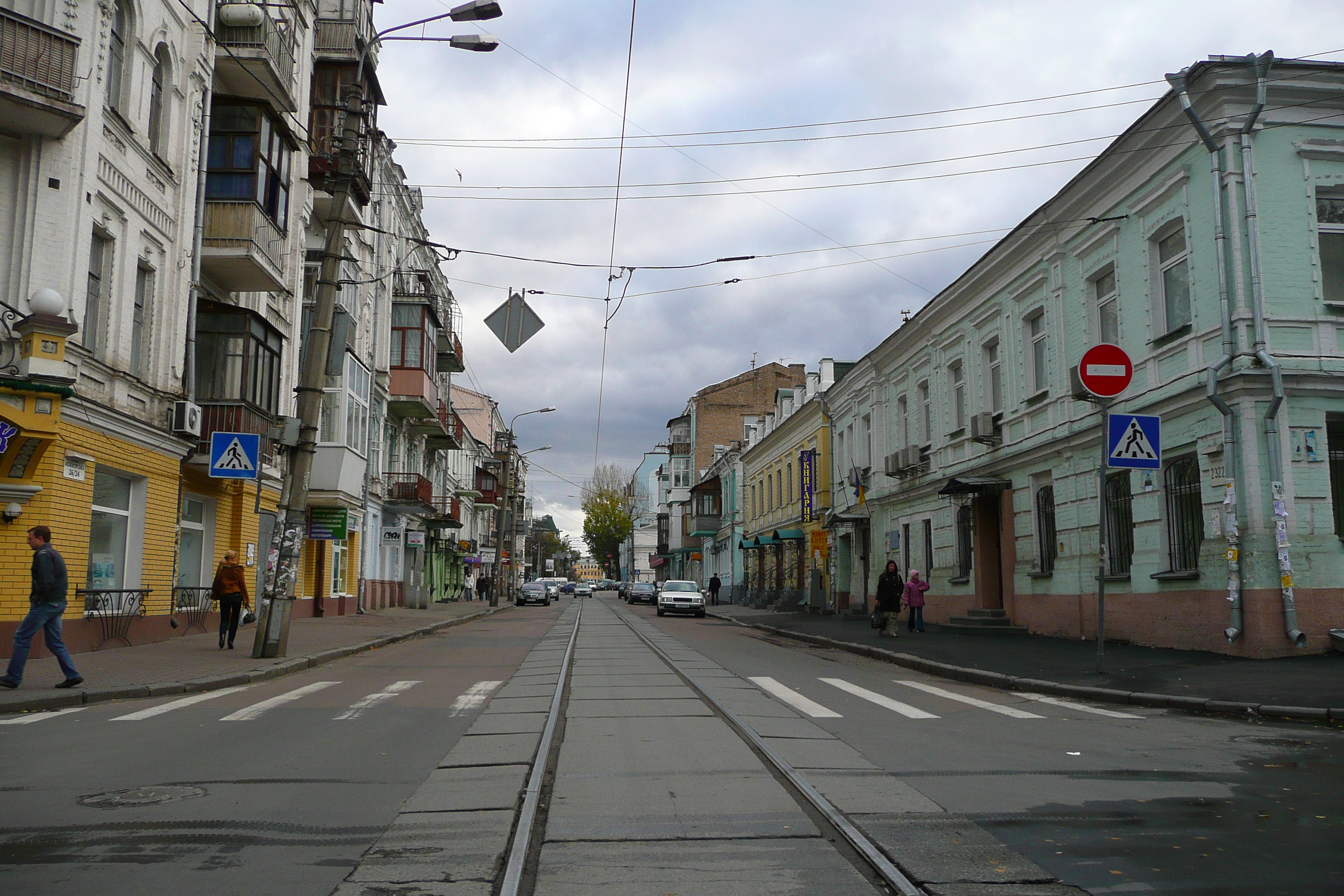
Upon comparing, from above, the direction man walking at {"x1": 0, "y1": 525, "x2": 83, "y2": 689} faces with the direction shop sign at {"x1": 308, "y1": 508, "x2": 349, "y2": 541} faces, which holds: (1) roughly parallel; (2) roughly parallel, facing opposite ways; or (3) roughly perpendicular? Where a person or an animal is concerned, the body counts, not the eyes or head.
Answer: roughly perpendicular

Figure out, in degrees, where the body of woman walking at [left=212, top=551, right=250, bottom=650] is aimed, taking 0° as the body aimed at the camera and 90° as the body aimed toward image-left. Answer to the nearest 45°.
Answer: approximately 180°

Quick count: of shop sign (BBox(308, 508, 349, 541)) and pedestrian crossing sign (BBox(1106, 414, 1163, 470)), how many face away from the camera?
0

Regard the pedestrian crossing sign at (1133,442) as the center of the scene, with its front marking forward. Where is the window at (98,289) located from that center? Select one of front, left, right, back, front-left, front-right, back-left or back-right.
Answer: right

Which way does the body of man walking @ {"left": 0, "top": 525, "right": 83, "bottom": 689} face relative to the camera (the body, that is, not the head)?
to the viewer's left

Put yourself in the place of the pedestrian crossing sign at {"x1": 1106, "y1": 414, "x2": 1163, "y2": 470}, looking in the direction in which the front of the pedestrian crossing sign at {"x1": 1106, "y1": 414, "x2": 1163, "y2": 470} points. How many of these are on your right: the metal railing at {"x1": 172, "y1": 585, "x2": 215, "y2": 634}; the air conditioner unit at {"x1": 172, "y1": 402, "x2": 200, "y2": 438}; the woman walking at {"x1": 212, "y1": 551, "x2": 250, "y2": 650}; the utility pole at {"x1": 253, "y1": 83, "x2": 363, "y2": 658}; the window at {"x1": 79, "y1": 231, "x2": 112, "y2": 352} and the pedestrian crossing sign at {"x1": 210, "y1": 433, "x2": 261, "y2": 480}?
6

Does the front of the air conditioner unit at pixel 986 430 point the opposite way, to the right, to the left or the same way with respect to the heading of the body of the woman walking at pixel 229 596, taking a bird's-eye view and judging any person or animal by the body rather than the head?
to the left

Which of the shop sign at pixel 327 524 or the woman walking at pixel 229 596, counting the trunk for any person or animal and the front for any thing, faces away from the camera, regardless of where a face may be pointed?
the woman walking

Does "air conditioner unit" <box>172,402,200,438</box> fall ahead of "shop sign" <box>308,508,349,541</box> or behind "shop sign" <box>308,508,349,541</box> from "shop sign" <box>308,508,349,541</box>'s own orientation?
ahead

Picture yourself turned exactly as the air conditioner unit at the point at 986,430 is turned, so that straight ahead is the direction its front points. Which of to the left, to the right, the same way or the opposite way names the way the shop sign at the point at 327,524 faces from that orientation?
to the left

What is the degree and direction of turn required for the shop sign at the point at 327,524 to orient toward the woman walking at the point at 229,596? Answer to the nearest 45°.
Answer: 0° — it already faces them

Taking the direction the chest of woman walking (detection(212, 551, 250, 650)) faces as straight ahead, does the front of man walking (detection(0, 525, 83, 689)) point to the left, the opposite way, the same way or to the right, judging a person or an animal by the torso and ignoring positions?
to the left
